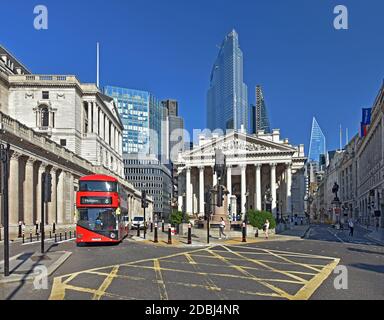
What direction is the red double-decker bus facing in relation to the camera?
toward the camera

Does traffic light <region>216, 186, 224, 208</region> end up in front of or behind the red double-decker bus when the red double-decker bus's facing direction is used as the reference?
behind
